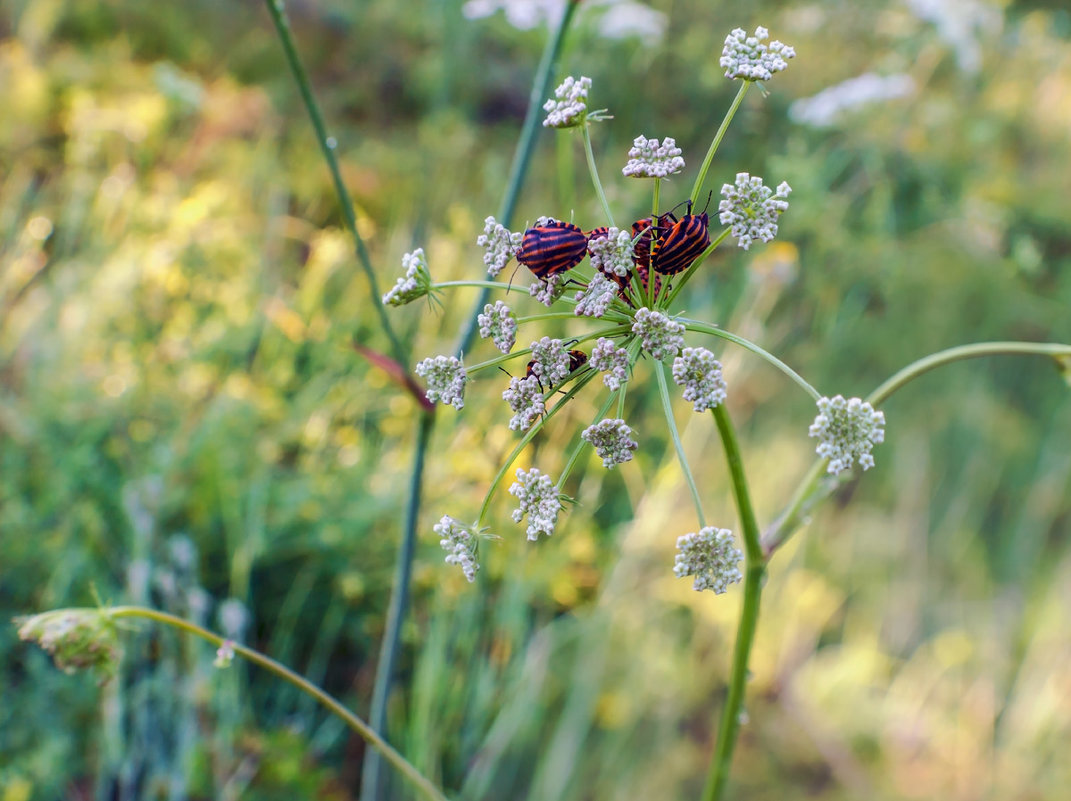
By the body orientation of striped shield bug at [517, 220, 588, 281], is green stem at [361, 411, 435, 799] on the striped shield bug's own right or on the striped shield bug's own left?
on the striped shield bug's own right
